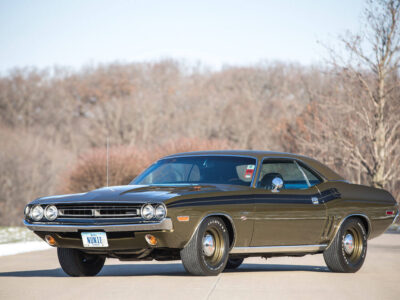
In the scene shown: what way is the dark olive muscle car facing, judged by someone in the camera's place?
facing the viewer and to the left of the viewer
